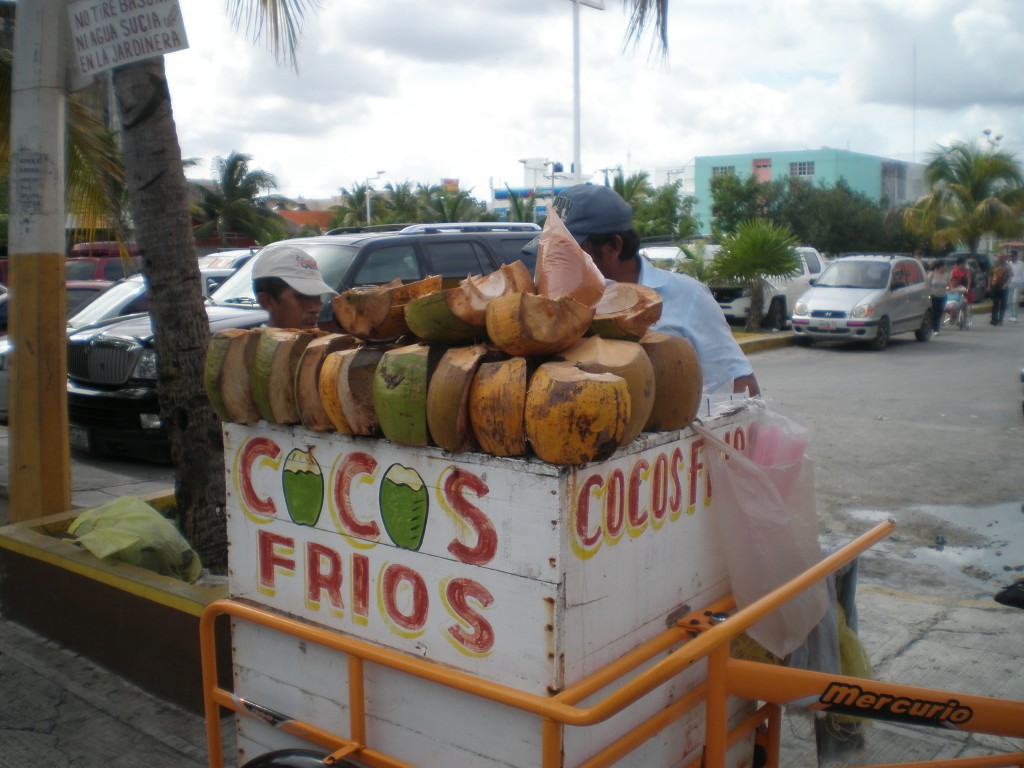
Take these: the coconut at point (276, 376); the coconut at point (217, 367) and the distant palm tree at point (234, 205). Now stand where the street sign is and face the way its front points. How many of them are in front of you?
2

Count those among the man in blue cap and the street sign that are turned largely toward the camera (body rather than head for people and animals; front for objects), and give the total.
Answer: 1

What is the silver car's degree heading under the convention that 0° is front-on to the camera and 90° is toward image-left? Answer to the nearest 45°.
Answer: approximately 45°

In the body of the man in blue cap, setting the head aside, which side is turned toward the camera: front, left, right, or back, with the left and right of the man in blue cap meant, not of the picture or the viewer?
left
